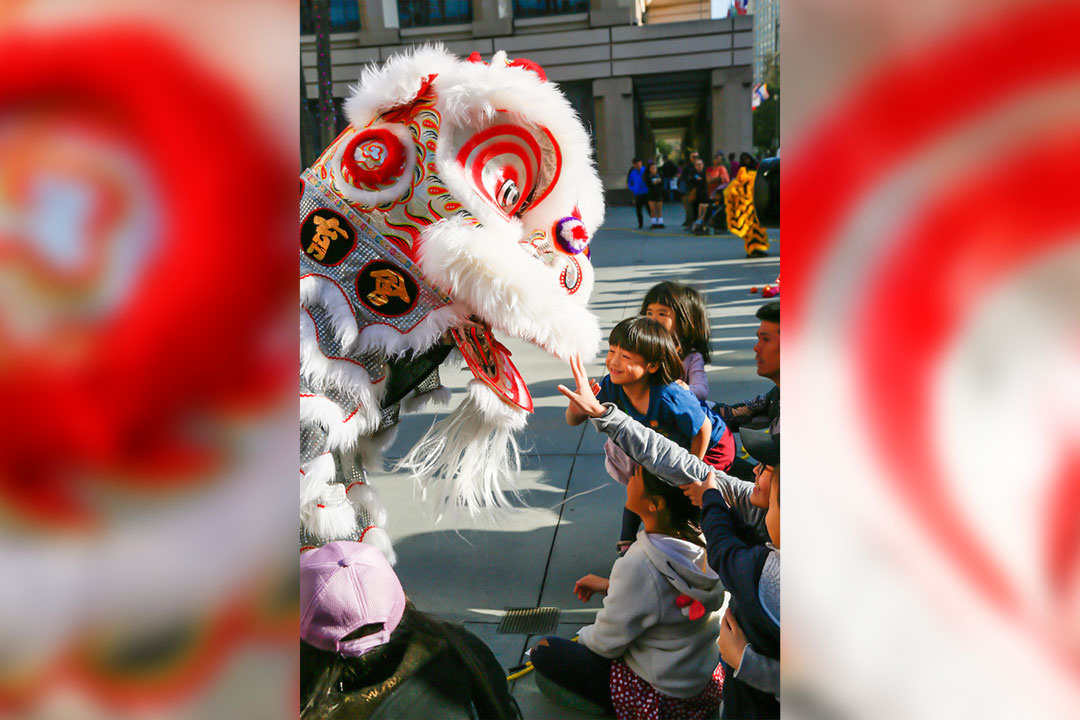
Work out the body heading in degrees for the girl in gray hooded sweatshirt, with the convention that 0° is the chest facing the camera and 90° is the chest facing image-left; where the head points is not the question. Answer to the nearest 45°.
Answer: approximately 135°

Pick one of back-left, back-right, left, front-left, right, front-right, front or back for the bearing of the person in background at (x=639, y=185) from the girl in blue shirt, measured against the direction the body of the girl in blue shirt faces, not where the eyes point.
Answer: back-right

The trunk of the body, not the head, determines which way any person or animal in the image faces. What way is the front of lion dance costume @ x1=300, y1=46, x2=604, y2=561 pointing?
to the viewer's right

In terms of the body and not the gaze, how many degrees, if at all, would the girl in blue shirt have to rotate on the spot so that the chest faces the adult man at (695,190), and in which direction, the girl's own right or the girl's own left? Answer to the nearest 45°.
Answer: approximately 135° to the girl's own right

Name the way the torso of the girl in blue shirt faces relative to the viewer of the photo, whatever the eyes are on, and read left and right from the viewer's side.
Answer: facing the viewer and to the left of the viewer

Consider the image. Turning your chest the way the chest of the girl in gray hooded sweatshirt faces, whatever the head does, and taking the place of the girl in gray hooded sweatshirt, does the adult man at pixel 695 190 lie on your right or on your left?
on your right

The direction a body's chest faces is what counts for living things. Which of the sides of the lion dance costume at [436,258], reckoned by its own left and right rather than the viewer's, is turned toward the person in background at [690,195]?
left

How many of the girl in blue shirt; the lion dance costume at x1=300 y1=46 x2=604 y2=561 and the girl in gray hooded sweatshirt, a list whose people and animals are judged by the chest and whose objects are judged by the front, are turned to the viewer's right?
1

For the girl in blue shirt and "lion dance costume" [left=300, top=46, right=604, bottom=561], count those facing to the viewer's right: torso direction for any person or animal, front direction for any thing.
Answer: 1

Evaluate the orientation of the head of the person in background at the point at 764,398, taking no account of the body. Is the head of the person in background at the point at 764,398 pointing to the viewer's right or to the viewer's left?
to the viewer's left

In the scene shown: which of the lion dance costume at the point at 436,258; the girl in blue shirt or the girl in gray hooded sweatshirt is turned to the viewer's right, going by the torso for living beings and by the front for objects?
the lion dance costume

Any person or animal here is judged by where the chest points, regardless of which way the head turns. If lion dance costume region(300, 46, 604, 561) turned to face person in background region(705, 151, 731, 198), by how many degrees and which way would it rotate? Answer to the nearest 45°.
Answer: approximately 90° to its left

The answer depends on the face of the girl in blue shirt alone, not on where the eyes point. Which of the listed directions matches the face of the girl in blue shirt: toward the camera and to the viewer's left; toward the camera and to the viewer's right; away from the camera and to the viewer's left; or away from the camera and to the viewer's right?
toward the camera and to the viewer's left

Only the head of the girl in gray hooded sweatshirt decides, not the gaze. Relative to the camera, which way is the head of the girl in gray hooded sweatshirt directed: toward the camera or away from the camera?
away from the camera

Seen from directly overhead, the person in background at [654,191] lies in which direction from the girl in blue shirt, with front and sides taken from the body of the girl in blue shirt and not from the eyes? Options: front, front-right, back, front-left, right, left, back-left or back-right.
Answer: back-right

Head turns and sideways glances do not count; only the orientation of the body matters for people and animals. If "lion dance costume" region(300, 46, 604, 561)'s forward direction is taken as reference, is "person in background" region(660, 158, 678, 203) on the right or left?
on its left
